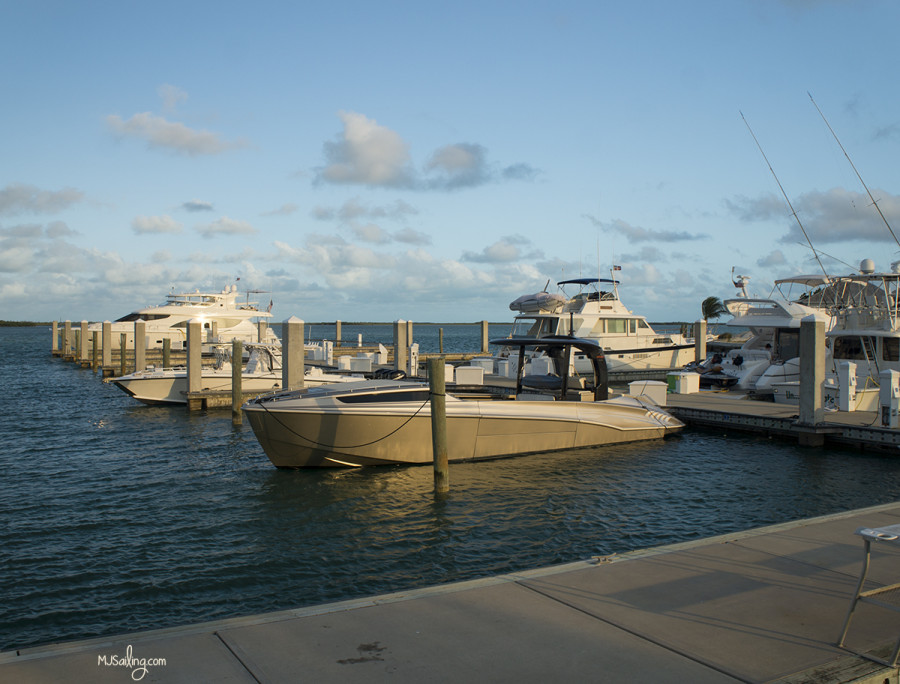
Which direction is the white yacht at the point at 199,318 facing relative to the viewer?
to the viewer's left

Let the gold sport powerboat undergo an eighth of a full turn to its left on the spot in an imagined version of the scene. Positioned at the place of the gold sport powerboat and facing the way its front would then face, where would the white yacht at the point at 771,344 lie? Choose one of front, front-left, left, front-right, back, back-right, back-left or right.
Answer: back-left

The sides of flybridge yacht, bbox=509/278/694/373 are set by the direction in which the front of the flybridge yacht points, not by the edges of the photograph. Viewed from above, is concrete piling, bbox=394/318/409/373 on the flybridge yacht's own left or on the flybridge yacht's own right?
on the flybridge yacht's own right

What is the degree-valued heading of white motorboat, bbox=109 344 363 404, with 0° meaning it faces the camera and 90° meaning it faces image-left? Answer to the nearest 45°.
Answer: approximately 90°

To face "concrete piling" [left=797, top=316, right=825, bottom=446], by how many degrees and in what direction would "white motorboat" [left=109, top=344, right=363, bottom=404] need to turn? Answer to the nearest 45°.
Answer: approximately 135° to its left

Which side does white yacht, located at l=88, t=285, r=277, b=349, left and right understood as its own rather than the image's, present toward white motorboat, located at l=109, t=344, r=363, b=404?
left
